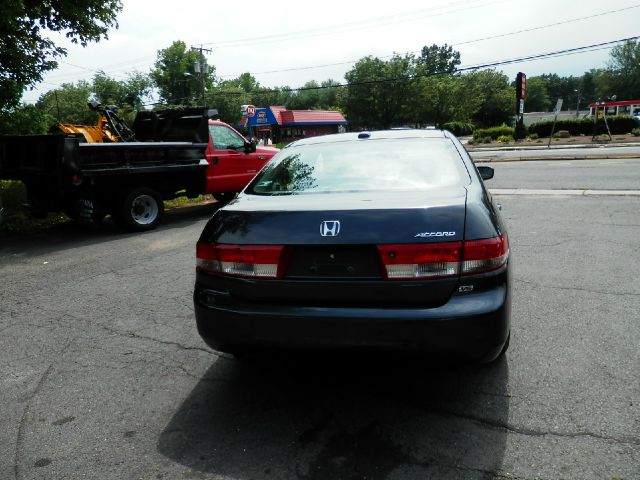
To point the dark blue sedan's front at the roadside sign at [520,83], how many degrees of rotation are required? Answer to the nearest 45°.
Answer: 0° — it already faces it

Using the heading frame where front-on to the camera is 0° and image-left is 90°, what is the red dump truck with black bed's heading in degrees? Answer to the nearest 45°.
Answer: approximately 225°

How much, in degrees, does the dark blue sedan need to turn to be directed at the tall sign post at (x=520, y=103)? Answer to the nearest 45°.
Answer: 0° — it already faces it

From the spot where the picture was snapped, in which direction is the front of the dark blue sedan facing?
facing away from the viewer

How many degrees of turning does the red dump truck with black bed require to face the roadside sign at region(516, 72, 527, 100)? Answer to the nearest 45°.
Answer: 0° — it already faces it

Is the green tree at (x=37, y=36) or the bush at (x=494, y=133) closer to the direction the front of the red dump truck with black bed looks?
the bush

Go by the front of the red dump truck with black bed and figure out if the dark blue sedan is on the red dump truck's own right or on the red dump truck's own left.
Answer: on the red dump truck's own right
